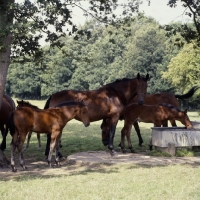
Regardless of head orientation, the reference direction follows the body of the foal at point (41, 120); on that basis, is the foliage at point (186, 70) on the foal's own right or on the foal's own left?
on the foal's own left

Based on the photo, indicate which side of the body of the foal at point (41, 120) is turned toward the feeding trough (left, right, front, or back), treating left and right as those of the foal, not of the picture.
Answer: front

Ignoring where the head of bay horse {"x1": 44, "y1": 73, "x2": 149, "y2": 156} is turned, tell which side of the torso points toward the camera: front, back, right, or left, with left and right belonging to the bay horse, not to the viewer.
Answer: right

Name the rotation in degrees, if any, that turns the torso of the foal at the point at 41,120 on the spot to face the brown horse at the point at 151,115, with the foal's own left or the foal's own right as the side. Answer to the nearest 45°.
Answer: approximately 45° to the foal's own left

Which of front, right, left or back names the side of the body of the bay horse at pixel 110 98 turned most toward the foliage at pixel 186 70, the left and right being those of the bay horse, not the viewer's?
left

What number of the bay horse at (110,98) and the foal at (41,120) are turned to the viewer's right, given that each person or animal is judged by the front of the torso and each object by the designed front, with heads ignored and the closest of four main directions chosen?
2

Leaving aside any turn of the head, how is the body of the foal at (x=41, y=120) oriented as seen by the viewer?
to the viewer's right

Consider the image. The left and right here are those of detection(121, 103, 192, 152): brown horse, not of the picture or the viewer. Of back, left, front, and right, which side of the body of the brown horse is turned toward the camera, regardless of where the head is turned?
right
